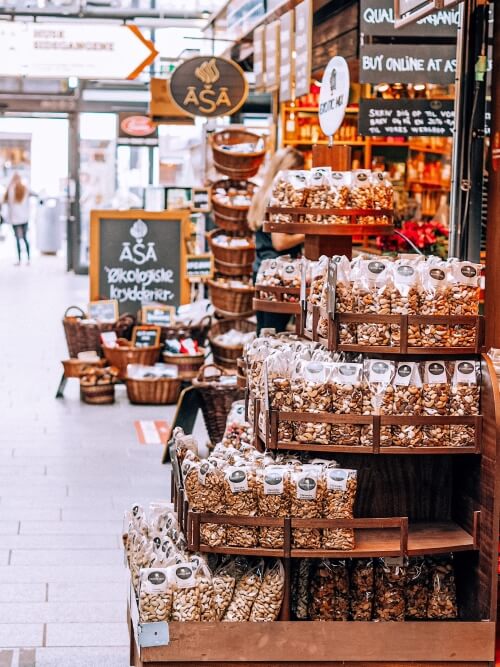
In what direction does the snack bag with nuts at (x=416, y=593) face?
toward the camera

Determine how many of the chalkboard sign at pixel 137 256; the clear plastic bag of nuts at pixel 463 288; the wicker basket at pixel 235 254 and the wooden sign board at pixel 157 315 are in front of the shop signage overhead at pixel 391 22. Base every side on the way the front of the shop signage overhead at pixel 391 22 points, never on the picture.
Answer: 1

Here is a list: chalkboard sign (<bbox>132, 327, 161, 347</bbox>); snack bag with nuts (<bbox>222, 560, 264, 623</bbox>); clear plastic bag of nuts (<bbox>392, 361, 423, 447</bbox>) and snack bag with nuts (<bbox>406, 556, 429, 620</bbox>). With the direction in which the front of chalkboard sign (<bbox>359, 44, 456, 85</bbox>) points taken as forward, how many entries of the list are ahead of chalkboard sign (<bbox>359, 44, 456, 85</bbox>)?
3

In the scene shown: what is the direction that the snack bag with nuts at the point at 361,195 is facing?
toward the camera

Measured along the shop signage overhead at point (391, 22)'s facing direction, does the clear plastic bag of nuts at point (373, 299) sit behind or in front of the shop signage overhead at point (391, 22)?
in front

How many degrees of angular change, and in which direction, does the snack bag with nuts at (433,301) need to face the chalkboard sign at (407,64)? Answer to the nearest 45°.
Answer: approximately 180°

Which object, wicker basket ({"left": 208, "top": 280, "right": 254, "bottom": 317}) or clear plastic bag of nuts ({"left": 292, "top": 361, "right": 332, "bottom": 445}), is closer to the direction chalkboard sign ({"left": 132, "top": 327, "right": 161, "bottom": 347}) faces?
the clear plastic bag of nuts

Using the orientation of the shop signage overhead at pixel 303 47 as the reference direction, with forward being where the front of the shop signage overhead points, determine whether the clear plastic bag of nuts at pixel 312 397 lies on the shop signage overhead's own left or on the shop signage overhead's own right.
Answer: on the shop signage overhead's own left

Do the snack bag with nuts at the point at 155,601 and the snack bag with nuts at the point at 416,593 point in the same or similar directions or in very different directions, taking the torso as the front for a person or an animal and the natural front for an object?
same or similar directions

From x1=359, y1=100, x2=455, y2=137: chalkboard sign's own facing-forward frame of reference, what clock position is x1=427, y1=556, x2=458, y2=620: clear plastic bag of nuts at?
The clear plastic bag of nuts is roughly at 12 o'clock from the chalkboard sign.

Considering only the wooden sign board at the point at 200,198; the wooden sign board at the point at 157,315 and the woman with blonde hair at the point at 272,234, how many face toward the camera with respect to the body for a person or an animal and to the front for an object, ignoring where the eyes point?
2

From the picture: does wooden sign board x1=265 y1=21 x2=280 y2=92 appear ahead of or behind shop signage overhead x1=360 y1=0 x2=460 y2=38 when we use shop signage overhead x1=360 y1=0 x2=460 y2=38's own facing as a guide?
behind

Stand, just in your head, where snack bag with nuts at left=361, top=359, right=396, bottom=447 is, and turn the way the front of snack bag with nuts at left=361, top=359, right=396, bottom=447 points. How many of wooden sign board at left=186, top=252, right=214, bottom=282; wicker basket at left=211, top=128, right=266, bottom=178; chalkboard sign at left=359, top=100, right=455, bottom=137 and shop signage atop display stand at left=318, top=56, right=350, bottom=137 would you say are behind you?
4

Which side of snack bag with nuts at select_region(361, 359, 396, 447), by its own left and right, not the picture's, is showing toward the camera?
front

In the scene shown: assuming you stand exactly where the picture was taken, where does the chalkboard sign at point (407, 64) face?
facing the viewer

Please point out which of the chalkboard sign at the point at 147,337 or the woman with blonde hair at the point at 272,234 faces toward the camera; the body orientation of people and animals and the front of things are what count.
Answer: the chalkboard sign
